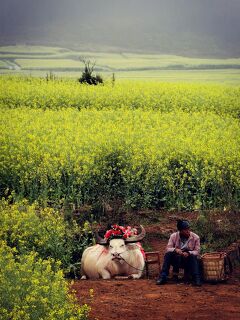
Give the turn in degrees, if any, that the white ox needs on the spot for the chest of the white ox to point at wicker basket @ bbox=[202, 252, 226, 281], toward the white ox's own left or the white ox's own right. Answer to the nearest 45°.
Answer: approximately 45° to the white ox's own left

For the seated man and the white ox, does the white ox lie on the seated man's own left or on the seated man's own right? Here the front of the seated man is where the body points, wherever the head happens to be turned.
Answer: on the seated man's own right

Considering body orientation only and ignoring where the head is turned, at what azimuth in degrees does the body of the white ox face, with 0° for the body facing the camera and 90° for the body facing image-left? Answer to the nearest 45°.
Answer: approximately 315°

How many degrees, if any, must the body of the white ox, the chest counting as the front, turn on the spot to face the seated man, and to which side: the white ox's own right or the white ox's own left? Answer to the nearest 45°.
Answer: approximately 45° to the white ox's own left

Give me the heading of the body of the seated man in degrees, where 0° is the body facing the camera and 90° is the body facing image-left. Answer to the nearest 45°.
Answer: approximately 0°

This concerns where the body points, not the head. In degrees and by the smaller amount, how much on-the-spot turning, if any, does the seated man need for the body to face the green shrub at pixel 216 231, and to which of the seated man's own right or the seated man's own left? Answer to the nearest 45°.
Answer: approximately 180°
